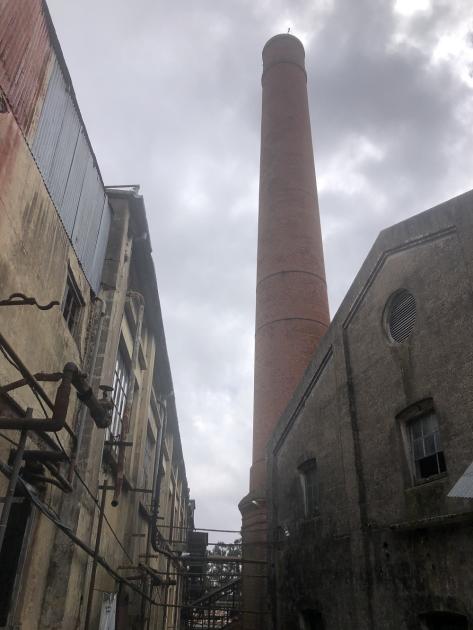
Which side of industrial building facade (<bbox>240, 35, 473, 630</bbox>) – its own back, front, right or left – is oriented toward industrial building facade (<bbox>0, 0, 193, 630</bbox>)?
front

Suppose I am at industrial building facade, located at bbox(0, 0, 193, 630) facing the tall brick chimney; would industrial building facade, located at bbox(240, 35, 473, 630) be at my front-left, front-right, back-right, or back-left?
front-right

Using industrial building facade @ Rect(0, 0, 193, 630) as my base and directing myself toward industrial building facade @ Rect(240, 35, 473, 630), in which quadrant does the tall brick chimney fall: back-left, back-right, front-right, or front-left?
front-left

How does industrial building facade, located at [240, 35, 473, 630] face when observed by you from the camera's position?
facing the viewer and to the left of the viewer
